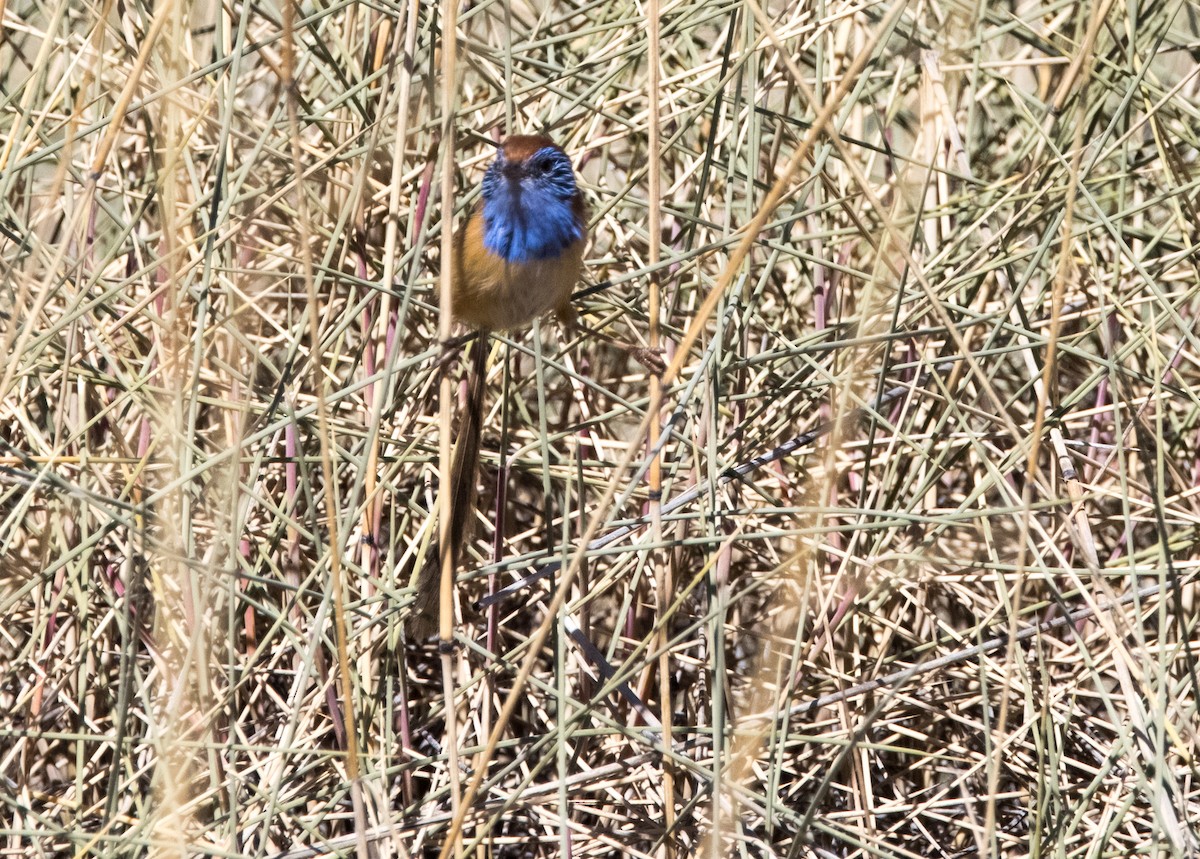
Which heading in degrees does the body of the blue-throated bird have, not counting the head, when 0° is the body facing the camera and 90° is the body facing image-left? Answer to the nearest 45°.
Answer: approximately 0°
